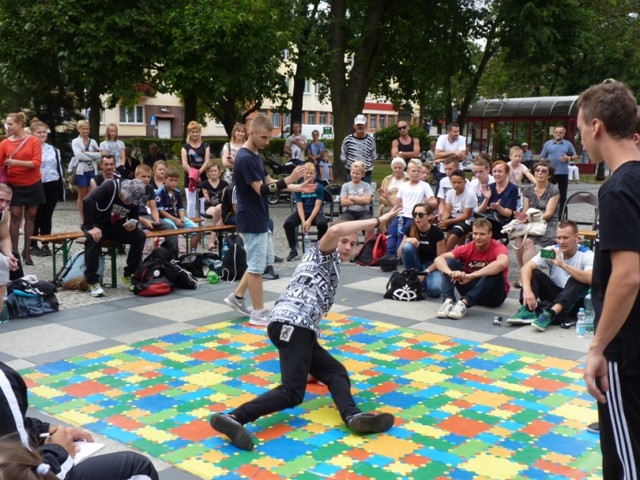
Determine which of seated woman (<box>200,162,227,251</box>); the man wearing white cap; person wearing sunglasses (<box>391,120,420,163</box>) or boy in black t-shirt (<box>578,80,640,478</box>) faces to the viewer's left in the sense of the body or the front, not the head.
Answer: the boy in black t-shirt

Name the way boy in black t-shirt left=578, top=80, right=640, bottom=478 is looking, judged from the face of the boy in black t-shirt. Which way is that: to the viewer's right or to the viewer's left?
to the viewer's left

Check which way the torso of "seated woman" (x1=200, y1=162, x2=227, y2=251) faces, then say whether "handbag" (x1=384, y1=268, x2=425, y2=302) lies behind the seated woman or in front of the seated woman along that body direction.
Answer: in front

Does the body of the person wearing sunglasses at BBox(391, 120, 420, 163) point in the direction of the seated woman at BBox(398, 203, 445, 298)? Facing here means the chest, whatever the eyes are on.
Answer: yes

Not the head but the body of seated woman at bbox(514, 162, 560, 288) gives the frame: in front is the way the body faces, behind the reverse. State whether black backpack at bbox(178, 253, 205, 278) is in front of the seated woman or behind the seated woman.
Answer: in front

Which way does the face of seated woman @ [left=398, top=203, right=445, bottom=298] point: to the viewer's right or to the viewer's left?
to the viewer's left

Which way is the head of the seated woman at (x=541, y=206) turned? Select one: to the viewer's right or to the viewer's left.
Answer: to the viewer's left

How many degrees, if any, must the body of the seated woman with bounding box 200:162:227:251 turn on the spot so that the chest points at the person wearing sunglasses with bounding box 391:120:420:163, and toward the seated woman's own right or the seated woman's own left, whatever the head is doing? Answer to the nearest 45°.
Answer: approximately 135° to the seated woman's own left

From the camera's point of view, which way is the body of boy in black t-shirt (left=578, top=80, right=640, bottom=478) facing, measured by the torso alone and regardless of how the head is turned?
to the viewer's left

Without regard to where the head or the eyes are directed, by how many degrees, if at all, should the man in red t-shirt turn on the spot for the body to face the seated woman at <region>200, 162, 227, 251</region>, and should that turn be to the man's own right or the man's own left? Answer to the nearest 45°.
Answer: approximately 90° to the man's own right

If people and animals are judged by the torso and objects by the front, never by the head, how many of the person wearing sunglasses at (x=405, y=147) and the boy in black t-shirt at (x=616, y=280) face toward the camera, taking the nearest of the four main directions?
1

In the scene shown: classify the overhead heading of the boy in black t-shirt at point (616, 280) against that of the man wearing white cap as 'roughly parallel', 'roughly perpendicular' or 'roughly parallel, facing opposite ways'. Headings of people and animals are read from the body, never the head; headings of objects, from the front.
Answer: roughly perpendicular

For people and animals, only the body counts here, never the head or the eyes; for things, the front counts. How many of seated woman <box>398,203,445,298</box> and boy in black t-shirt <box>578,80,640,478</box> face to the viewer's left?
1

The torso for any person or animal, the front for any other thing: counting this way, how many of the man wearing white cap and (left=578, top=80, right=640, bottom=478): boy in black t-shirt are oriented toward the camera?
1

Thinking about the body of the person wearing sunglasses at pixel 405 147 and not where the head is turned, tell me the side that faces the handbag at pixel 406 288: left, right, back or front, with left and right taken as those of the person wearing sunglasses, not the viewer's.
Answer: front

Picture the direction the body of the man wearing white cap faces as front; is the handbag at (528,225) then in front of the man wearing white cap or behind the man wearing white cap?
in front
